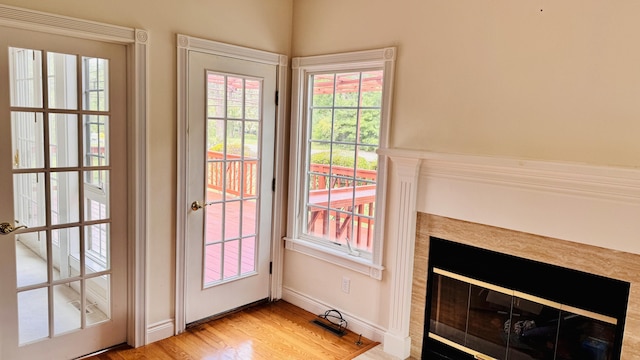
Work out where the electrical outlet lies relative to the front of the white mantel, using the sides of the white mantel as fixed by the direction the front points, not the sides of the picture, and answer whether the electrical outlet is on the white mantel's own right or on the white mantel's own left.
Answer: on the white mantel's own right

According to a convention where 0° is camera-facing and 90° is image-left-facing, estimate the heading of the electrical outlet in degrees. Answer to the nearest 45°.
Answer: approximately 45°

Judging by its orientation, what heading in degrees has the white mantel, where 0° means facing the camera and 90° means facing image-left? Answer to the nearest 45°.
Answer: approximately 45°
